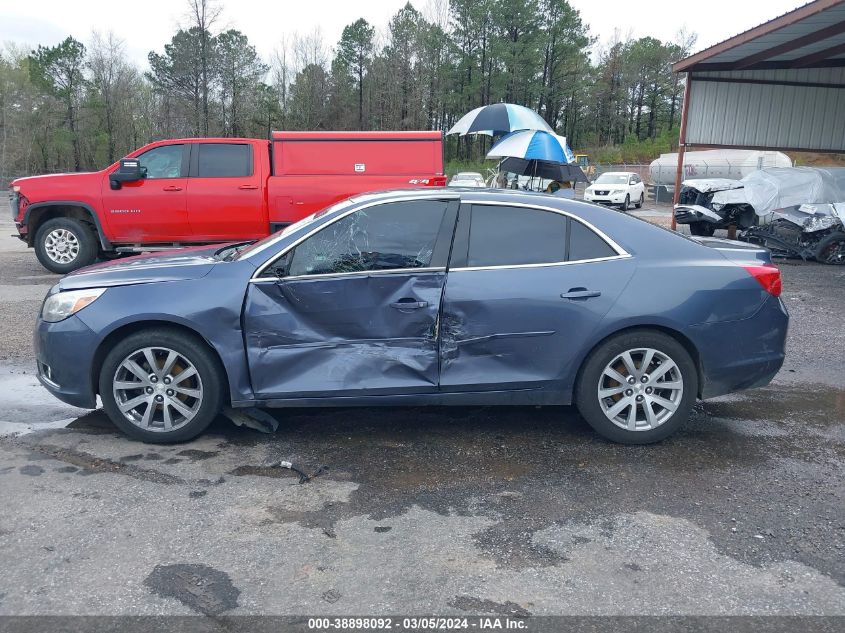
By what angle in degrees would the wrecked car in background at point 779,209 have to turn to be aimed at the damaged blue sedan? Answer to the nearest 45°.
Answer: approximately 45° to its left

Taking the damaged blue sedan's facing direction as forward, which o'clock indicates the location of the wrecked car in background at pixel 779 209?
The wrecked car in background is roughly at 4 o'clock from the damaged blue sedan.

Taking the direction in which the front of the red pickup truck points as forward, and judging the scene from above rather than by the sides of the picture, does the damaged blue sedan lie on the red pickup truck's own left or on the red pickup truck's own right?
on the red pickup truck's own left

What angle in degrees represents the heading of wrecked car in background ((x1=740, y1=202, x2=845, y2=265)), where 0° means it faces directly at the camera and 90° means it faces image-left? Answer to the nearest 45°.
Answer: approximately 45°

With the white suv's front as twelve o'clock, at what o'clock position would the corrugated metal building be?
The corrugated metal building is roughly at 10 o'clock from the white suv.

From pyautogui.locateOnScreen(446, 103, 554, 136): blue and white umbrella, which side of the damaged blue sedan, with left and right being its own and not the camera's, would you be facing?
right

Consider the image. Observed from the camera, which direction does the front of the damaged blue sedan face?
facing to the left of the viewer

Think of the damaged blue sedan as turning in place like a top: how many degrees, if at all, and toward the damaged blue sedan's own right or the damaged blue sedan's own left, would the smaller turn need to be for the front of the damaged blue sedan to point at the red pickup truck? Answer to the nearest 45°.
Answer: approximately 45° to the damaged blue sedan's own right

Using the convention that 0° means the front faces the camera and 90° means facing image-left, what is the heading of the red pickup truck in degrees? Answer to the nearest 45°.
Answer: approximately 90°

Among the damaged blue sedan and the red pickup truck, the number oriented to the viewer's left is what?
2

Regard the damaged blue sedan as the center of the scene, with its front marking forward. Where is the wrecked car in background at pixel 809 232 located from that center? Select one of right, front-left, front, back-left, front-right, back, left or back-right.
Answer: back-right

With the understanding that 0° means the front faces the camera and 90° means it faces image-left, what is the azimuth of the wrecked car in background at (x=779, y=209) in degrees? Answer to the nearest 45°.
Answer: approximately 45°
